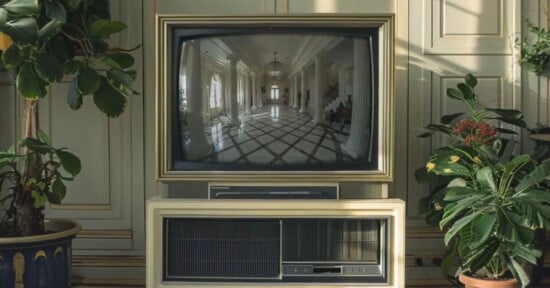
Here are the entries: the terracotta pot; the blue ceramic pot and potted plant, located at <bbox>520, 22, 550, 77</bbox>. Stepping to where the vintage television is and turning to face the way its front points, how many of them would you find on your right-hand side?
1

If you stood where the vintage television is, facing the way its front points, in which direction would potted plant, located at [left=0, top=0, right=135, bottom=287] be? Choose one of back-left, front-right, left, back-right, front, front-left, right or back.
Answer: right

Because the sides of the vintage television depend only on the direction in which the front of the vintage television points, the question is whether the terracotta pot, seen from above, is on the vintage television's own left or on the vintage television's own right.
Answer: on the vintage television's own left

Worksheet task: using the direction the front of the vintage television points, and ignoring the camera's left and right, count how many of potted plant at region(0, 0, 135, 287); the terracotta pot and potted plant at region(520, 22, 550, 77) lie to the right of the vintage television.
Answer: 1

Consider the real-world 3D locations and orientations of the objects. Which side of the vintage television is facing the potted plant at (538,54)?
left

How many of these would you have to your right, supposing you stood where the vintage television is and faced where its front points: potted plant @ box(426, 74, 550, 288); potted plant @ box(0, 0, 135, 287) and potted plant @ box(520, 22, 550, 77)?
1

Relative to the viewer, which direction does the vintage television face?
toward the camera

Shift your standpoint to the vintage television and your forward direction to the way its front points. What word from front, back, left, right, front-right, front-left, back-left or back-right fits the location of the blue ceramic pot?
right
